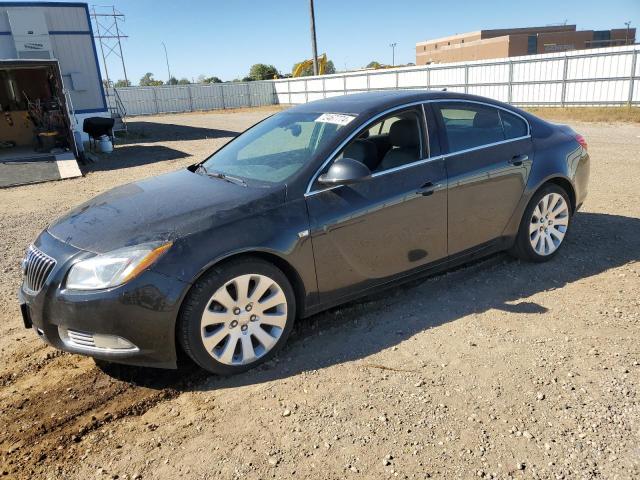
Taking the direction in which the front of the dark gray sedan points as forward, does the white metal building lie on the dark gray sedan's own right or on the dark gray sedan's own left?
on the dark gray sedan's own right

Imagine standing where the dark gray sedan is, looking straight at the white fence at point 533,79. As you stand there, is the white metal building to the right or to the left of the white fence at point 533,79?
left

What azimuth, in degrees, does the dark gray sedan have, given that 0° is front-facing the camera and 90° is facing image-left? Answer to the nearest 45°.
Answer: approximately 45°

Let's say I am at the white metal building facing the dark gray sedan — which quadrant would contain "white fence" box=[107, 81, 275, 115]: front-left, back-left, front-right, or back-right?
back-left

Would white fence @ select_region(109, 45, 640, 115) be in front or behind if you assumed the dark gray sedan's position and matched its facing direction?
behind

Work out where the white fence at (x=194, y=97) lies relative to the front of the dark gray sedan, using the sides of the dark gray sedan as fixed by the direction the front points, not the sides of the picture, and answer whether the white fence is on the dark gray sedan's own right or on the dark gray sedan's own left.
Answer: on the dark gray sedan's own right
